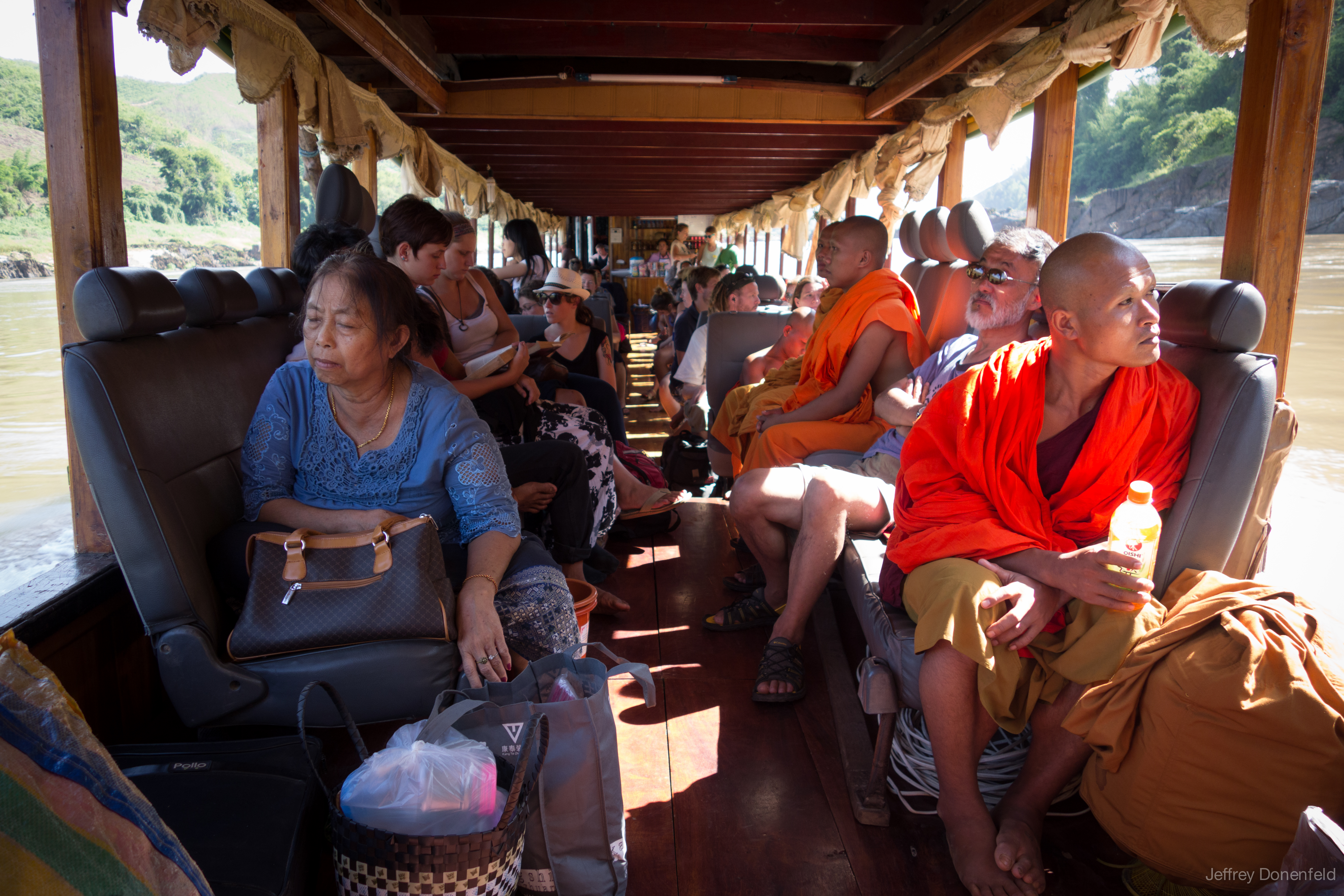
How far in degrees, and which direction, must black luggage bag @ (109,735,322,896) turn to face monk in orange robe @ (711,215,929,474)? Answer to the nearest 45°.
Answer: approximately 135° to its left

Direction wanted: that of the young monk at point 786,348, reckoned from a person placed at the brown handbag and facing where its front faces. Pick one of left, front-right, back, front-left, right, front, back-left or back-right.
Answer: back-left

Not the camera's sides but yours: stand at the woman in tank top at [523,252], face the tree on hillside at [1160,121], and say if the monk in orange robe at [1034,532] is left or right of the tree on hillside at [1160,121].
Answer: right

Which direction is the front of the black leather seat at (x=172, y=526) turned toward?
to the viewer's right

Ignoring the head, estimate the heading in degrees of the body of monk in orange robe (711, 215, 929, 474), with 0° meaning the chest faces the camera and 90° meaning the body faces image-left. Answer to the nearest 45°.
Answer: approximately 90°

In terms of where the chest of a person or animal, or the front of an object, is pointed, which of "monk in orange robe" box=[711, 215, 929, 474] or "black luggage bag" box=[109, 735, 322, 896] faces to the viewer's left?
the monk in orange robe

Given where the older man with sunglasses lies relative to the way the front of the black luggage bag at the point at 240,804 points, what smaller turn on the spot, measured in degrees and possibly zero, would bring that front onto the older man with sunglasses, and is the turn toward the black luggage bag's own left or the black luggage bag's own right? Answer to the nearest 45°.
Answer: approximately 90° to the black luggage bag's own left

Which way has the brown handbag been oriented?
toward the camera

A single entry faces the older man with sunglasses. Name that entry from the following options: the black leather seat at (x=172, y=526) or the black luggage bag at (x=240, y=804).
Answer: the black leather seat

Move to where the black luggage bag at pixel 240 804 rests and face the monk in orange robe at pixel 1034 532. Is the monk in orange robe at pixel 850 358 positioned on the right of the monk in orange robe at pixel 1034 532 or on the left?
left

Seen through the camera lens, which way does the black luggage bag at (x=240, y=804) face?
facing the viewer
